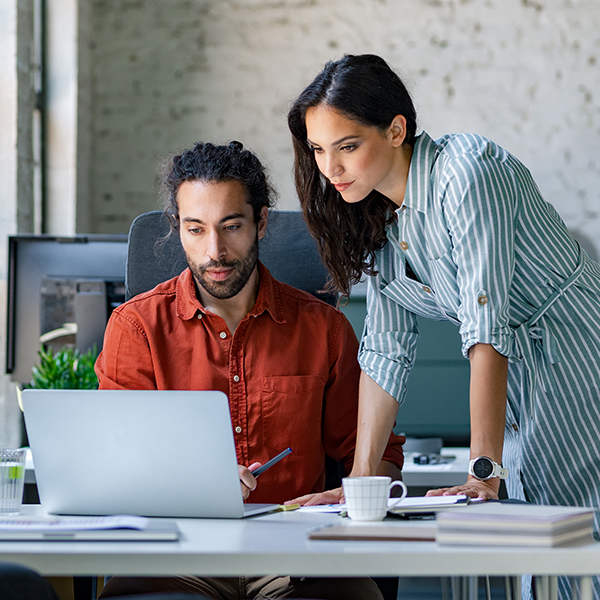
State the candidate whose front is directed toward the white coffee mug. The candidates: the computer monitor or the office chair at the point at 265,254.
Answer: the office chair

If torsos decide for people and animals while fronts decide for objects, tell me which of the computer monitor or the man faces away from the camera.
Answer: the computer monitor

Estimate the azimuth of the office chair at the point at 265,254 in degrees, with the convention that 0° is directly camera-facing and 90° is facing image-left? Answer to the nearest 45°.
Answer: approximately 0°

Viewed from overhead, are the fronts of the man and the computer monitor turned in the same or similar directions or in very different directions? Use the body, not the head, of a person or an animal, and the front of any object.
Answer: very different directions

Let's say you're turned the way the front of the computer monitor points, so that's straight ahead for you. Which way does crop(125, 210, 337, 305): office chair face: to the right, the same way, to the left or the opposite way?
the opposite way

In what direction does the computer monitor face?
away from the camera

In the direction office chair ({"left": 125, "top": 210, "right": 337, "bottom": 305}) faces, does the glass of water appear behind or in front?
in front

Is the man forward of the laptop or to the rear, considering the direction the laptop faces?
forward

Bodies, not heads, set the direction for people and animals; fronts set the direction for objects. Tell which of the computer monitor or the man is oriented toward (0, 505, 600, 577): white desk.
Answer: the man

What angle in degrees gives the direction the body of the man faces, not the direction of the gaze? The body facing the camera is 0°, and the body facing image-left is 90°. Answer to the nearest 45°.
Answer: approximately 0°

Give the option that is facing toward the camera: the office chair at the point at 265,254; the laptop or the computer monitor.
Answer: the office chair

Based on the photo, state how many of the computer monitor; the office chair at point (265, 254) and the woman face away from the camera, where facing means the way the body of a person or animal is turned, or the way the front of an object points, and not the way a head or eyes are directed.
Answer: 1

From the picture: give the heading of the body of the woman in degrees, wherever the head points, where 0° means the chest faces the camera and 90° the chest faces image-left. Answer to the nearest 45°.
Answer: approximately 45°

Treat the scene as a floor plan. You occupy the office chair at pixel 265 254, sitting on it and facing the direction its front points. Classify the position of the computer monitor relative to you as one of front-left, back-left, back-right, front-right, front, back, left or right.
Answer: back-right

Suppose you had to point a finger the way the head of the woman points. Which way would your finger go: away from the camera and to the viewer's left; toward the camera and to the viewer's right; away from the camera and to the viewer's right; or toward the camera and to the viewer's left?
toward the camera and to the viewer's left
